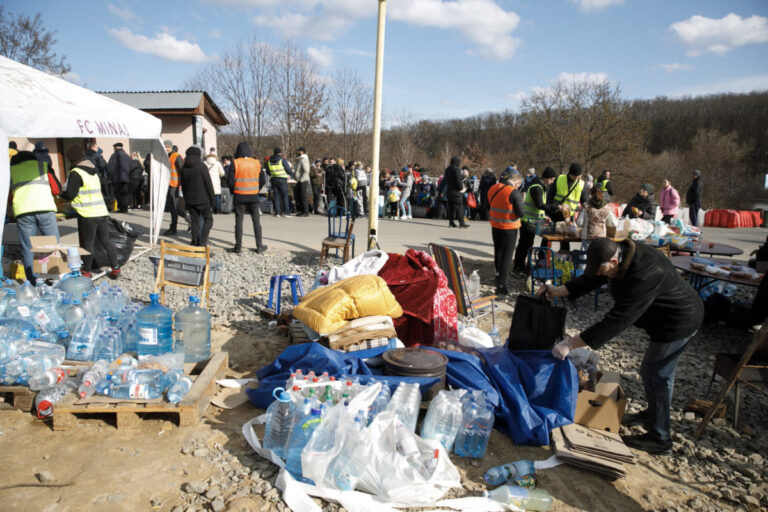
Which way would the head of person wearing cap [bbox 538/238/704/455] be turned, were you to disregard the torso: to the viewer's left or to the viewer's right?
to the viewer's left

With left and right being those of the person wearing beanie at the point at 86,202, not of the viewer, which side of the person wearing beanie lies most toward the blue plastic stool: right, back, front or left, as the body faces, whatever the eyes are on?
back

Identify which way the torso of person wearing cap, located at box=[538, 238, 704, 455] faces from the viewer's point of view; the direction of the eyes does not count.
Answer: to the viewer's left

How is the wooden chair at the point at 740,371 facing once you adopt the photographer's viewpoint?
facing to the left of the viewer

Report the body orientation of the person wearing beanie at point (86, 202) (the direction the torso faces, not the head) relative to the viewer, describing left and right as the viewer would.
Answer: facing away from the viewer and to the left of the viewer
